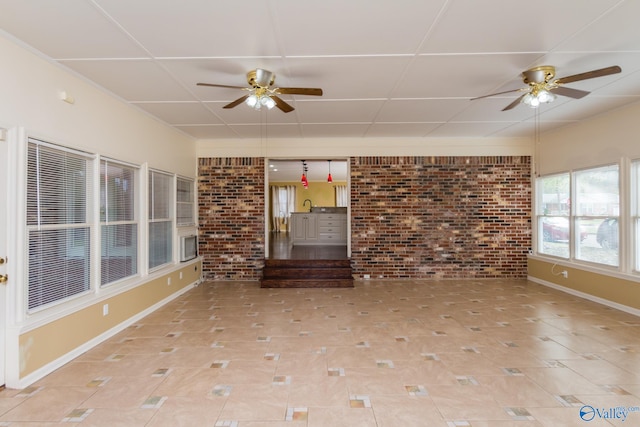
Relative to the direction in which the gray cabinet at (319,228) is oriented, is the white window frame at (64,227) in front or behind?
in front

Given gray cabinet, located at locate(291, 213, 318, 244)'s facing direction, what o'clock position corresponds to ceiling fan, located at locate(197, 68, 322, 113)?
The ceiling fan is roughly at 12 o'clock from the gray cabinet.

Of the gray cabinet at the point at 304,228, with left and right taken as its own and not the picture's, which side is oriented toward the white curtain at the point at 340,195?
back

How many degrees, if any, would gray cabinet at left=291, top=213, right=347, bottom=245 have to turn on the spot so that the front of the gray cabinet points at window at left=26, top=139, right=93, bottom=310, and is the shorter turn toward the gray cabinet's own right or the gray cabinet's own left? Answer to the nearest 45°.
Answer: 0° — it already faces it

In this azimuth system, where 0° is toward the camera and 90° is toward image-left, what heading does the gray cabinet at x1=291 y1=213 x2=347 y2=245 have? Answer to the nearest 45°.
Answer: approximately 0°

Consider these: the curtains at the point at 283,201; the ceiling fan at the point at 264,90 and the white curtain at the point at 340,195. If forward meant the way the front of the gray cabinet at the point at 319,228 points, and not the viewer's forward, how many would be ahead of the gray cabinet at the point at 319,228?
1

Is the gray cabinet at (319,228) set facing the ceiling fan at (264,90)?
yes

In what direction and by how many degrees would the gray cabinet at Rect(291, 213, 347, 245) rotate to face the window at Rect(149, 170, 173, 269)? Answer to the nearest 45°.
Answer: approximately 45° to its right

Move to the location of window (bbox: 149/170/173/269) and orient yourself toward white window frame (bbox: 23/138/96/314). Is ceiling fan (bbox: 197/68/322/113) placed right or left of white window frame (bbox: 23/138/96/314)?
left

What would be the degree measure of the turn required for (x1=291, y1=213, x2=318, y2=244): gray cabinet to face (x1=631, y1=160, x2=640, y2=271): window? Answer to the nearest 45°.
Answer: approximately 45° to its left

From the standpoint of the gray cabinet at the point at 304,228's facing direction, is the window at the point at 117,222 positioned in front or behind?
in front
